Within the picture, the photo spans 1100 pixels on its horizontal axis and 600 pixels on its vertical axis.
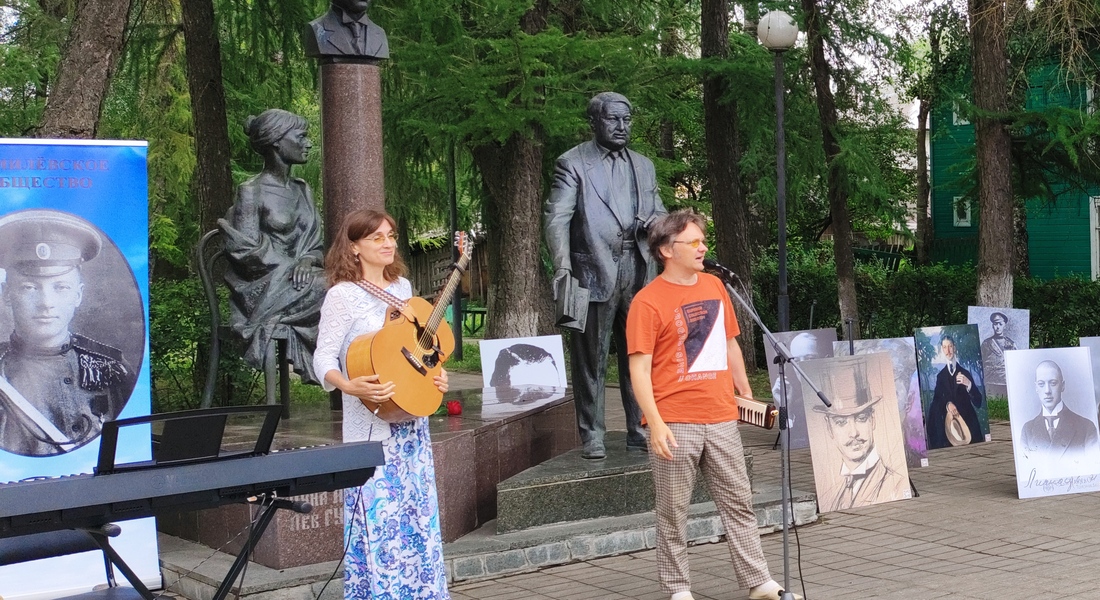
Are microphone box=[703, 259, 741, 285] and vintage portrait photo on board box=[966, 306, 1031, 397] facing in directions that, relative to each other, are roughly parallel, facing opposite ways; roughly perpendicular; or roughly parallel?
roughly perpendicular

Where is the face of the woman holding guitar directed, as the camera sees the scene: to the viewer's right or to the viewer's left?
to the viewer's right

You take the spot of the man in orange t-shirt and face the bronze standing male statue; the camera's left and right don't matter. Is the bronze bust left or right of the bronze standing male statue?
left

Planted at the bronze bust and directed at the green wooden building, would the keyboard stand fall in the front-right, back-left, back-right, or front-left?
back-right

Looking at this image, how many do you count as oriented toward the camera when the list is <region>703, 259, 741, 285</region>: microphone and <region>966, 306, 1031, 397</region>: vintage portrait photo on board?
1

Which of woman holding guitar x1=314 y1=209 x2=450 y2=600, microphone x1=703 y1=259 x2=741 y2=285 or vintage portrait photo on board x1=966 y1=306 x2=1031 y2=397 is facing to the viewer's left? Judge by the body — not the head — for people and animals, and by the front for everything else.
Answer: the microphone

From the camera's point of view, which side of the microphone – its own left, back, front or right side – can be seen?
left

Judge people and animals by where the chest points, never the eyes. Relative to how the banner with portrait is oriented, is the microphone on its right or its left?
on its left

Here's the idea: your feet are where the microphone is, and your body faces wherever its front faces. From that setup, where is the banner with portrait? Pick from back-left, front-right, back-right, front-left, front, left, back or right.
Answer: front

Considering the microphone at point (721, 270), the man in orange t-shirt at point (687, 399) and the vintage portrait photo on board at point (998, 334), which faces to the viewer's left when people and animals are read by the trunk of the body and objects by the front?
the microphone

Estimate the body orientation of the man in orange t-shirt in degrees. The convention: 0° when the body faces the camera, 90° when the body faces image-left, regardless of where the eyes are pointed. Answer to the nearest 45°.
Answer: approximately 315°

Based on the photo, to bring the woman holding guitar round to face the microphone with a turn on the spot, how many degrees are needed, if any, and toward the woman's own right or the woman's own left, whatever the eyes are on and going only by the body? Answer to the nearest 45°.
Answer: approximately 45° to the woman's own left

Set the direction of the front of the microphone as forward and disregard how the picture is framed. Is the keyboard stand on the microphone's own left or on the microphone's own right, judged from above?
on the microphone's own left

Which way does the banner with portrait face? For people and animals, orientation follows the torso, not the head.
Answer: toward the camera

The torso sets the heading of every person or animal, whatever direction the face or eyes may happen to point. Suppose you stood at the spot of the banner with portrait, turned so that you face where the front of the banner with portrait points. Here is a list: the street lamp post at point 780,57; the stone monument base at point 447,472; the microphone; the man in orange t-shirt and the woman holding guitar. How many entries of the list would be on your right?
0

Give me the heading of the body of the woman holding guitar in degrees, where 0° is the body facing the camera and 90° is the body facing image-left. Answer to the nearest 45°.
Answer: approximately 315°

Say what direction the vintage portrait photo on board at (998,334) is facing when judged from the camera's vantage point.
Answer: facing the viewer
